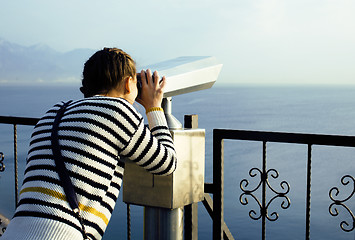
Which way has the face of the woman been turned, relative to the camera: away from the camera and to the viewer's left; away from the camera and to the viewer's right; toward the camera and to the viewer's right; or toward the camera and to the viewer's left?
away from the camera and to the viewer's right

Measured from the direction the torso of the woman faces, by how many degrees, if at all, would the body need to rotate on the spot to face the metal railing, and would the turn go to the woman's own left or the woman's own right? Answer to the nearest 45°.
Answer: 0° — they already face it

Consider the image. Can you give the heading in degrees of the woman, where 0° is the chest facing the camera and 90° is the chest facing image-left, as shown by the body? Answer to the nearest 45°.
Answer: approximately 225°
